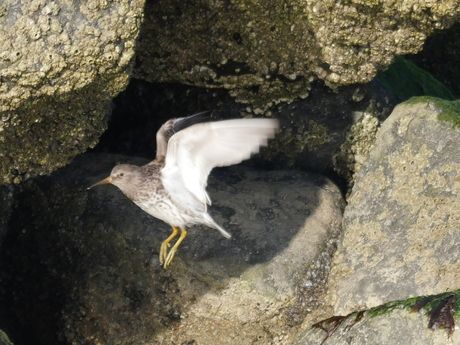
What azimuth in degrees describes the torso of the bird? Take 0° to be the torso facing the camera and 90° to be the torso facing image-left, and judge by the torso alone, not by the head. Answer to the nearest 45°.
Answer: approximately 90°

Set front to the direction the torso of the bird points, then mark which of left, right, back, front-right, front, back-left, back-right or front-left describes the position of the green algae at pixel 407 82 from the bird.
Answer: back-right

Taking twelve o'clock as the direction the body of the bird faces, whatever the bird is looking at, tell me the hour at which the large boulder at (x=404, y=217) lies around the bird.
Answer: The large boulder is roughly at 6 o'clock from the bird.

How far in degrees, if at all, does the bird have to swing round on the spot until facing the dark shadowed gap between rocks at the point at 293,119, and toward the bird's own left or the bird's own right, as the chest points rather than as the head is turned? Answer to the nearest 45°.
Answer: approximately 135° to the bird's own right

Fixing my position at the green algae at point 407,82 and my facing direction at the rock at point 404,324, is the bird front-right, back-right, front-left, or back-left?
front-right

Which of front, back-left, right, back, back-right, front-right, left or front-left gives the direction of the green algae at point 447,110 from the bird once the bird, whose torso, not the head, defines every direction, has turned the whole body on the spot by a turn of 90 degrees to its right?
right

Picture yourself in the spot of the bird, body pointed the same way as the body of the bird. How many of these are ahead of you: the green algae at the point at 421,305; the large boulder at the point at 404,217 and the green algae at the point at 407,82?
0

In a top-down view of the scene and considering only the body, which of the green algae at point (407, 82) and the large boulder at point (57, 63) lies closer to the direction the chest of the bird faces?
the large boulder

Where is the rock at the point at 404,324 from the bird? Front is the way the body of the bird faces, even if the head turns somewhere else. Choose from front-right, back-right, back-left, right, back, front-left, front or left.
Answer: back-left

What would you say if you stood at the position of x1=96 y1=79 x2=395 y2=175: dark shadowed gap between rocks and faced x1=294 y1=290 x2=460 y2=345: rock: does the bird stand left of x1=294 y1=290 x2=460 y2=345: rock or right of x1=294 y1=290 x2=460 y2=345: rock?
right

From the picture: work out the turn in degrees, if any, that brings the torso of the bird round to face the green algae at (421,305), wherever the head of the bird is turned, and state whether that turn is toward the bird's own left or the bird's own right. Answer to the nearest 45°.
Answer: approximately 135° to the bird's own left
